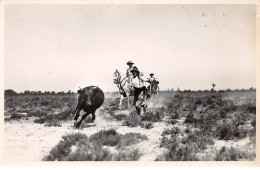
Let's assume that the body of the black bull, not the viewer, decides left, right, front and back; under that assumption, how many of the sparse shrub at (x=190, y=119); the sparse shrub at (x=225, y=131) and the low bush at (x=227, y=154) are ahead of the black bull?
0

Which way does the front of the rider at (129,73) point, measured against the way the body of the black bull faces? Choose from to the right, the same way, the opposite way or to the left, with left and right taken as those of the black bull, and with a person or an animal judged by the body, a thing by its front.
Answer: the same way

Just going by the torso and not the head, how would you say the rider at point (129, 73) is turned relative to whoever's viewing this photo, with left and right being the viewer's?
facing the viewer and to the left of the viewer

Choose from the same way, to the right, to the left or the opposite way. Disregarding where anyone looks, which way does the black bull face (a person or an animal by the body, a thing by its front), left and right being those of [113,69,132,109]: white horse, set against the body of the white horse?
the same way
